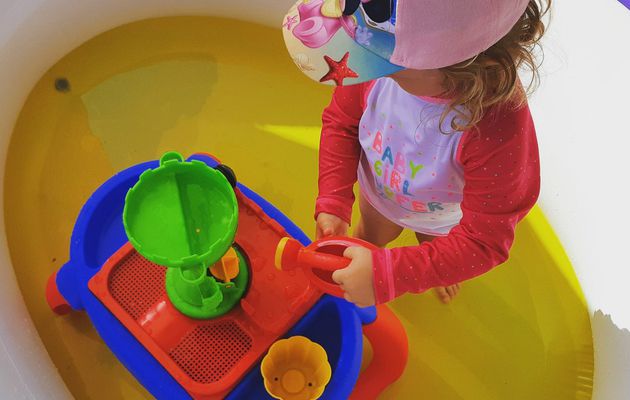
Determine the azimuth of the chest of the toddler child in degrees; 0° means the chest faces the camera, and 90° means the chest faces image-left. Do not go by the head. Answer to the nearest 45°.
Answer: approximately 45°
